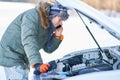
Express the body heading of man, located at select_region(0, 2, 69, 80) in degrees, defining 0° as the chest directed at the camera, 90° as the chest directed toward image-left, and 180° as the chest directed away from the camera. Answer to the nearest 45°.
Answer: approximately 270°
